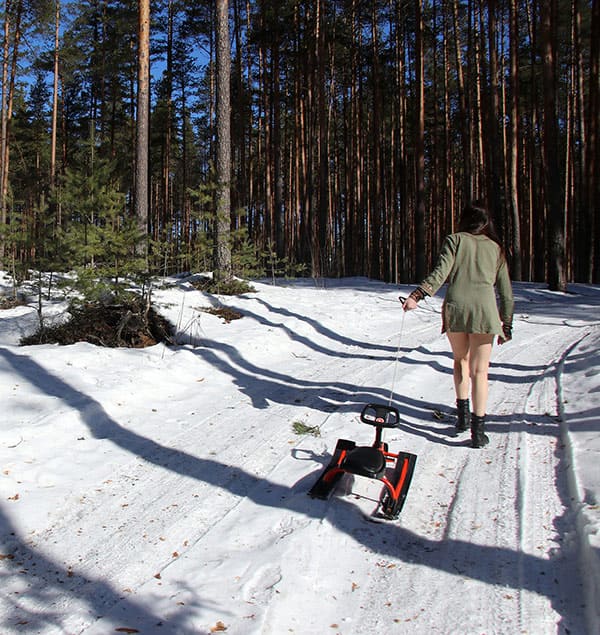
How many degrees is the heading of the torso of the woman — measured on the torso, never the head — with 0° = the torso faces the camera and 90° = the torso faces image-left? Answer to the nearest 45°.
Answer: approximately 180°

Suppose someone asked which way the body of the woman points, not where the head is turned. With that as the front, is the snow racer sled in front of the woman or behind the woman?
behind
